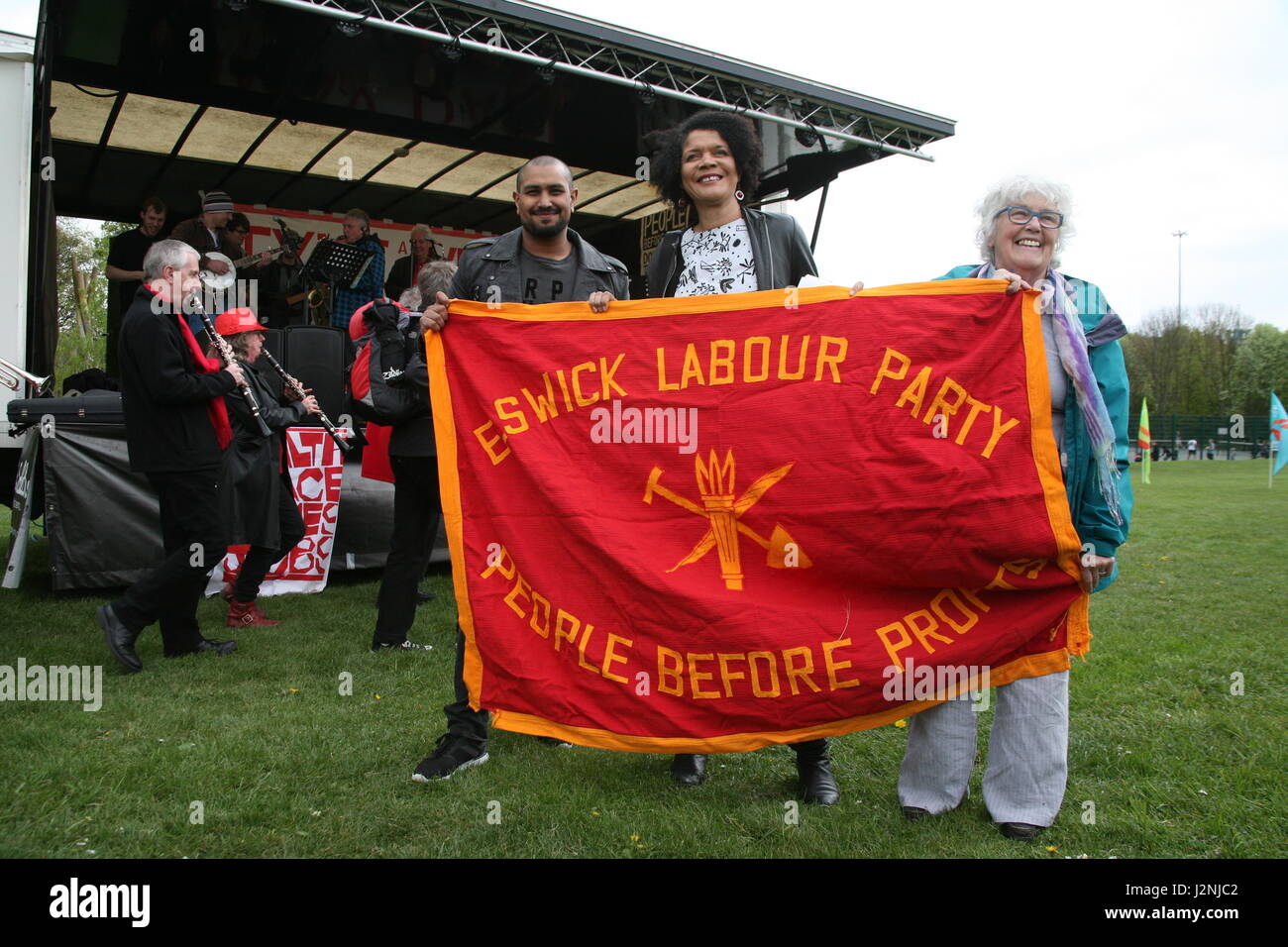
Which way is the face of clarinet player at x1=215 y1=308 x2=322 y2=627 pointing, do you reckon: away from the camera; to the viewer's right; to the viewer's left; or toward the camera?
to the viewer's right

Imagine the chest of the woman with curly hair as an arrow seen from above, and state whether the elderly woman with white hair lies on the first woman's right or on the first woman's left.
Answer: on the first woman's left

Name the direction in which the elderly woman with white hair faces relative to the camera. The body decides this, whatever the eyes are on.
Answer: toward the camera

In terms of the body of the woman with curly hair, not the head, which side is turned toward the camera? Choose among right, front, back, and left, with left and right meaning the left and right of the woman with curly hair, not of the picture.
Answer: front

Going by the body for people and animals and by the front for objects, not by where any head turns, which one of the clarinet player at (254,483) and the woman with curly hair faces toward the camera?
the woman with curly hair

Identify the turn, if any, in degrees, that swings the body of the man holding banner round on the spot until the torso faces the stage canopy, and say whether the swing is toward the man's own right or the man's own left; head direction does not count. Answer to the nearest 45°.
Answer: approximately 180°

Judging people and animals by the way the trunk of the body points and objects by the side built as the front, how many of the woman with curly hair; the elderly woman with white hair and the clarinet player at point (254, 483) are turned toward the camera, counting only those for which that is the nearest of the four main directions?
2

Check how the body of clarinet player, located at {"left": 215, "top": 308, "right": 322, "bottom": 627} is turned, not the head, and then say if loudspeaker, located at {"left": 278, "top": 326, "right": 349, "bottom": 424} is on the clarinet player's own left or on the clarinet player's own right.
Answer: on the clarinet player's own left

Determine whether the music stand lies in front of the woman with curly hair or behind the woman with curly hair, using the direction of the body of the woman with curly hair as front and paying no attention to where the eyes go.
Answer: behind

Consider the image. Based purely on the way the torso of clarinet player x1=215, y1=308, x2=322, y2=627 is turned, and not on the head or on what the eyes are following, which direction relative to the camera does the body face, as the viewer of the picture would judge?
to the viewer's right

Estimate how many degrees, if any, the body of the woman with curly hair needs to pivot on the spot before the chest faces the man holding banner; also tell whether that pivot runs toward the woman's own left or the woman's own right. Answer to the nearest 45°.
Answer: approximately 90° to the woman's own right

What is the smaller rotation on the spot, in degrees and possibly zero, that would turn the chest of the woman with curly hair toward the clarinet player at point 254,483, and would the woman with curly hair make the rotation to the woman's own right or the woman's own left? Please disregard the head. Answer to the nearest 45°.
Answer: approximately 135° to the woman's own right

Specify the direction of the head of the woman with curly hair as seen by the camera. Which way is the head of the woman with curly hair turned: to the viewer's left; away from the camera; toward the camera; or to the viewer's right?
toward the camera

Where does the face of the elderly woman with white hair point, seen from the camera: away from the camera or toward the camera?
toward the camera

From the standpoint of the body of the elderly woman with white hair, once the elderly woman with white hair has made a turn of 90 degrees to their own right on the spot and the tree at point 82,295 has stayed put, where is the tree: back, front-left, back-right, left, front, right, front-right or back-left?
front-right

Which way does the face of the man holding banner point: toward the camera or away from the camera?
toward the camera
